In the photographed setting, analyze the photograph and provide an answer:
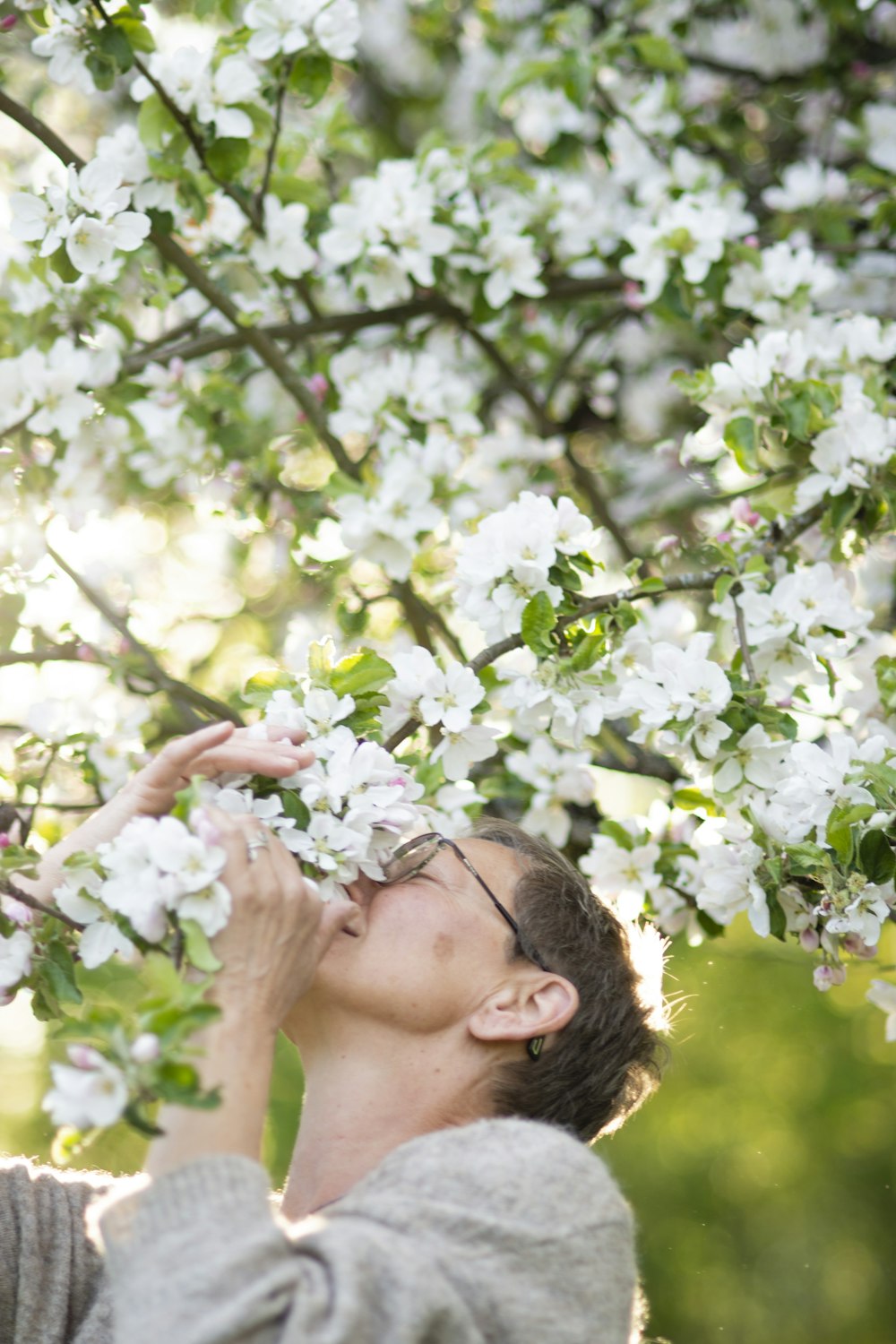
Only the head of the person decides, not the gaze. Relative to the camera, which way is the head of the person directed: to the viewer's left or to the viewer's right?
to the viewer's left

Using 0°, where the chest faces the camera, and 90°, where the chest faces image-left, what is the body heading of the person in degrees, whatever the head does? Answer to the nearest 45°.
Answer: approximately 90°
